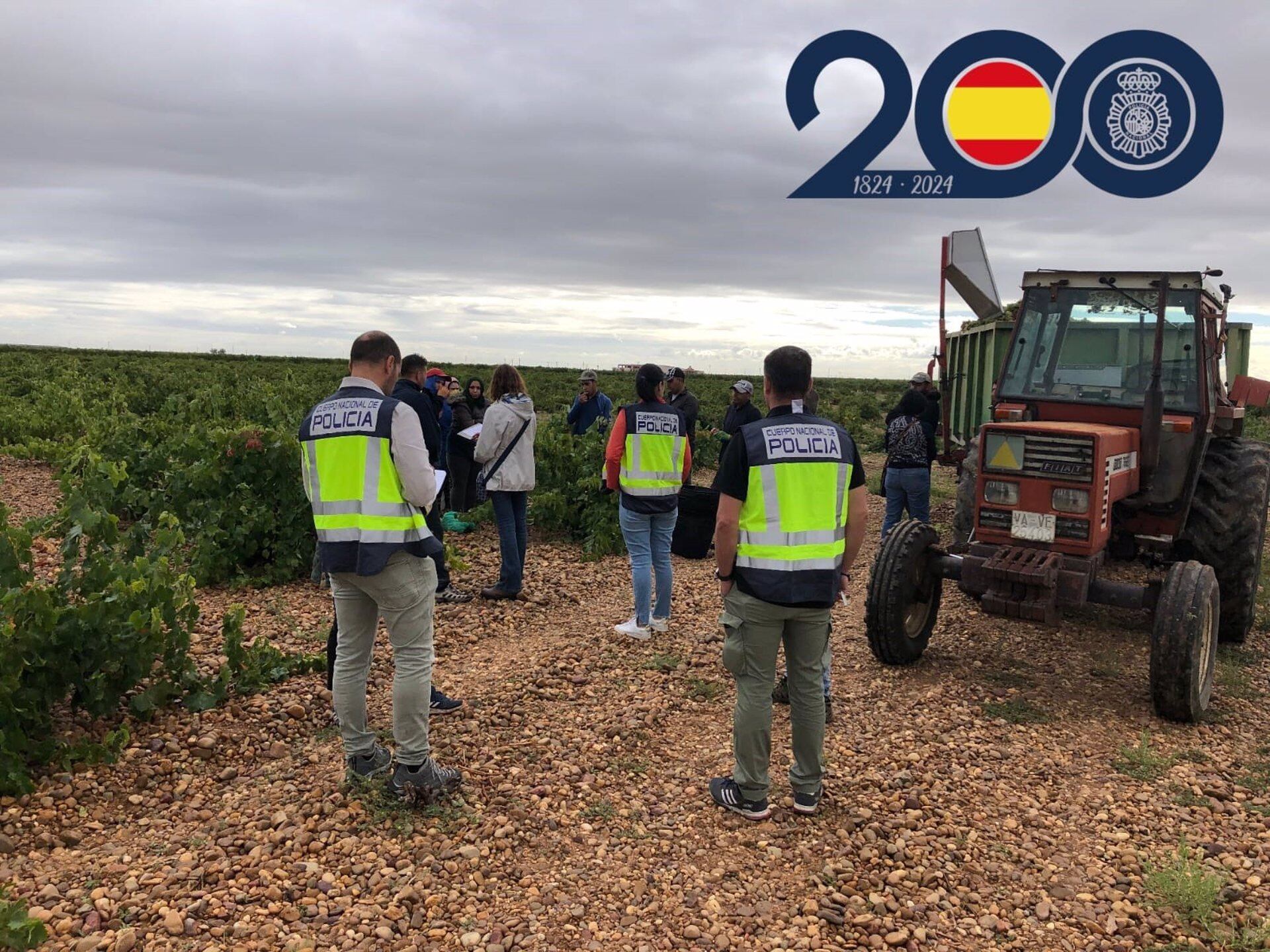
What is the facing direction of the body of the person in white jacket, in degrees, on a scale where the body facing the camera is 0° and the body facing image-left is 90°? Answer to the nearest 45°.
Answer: approximately 135°

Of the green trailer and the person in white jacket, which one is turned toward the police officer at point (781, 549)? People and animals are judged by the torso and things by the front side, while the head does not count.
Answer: the green trailer

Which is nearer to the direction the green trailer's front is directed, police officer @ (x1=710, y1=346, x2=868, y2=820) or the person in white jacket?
the police officer

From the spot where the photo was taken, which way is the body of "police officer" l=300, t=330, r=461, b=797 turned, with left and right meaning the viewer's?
facing away from the viewer and to the right of the viewer

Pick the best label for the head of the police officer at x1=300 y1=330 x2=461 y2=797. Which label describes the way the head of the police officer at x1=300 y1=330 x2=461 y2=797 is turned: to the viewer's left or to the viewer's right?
to the viewer's right
